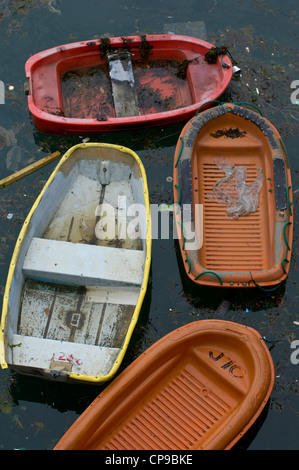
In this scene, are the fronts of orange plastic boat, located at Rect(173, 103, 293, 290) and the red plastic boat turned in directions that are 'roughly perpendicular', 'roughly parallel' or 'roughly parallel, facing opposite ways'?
roughly perpendicular

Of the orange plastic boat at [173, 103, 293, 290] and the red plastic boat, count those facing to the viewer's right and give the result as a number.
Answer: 1

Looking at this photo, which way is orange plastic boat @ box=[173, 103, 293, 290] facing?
away from the camera

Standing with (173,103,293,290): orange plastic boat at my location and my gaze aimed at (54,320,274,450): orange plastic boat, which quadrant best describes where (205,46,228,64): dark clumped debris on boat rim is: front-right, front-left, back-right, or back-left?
back-right

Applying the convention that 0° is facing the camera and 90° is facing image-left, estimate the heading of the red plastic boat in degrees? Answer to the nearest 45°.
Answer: approximately 270°

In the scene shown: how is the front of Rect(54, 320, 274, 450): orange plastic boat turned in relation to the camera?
facing away from the viewer and to the right of the viewer

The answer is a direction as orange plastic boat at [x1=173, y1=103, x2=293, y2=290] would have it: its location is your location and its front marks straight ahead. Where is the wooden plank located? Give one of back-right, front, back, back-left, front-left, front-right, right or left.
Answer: left
